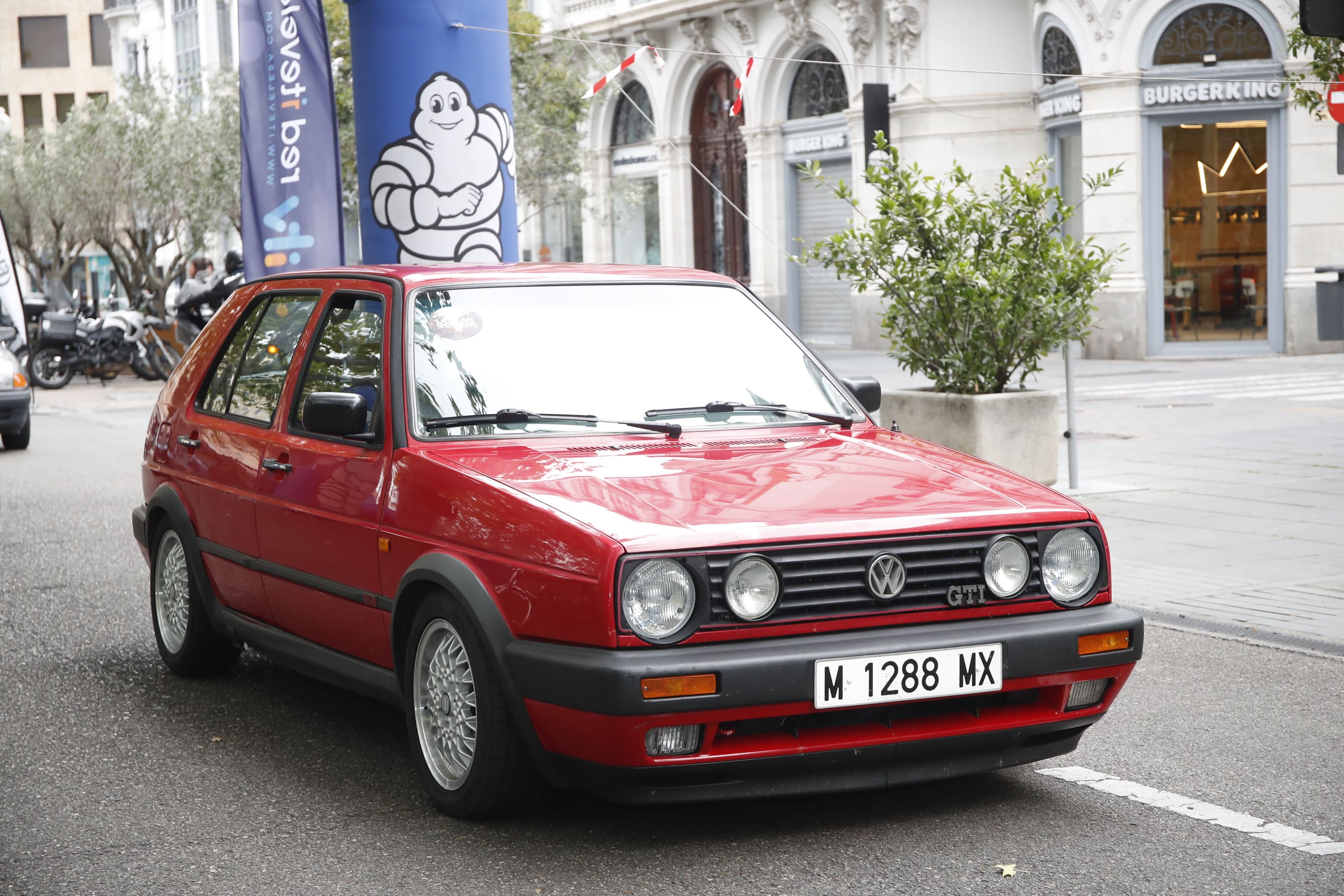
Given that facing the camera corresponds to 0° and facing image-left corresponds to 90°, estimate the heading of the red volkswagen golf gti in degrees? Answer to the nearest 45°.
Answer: approximately 315°

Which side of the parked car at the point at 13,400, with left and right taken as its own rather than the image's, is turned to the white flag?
back

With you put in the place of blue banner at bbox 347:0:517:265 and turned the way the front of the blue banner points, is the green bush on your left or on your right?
on your left

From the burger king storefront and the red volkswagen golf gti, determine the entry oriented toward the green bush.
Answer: the burger king storefront

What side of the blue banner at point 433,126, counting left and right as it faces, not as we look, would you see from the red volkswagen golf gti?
front

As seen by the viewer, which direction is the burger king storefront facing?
toward the camera

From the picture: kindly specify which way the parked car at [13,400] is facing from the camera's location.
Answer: facing the viewer

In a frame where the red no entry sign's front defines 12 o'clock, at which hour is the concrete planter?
The concrete planter is roughly at 1 o'clock from the red no entry sign.

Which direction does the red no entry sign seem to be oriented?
toward the camera

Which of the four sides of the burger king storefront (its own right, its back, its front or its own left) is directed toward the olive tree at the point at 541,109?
right

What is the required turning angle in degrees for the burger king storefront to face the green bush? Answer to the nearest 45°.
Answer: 0° — it already faces it

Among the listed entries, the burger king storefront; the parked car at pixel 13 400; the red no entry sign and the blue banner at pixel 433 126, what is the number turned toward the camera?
4

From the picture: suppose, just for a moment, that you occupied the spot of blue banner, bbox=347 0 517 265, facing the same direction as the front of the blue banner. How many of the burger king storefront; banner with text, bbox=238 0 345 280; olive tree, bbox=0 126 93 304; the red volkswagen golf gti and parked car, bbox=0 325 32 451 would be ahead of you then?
1

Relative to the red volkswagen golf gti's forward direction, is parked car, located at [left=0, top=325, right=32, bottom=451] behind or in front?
behind

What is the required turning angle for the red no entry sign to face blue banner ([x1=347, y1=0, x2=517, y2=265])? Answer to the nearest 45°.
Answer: approximately 45° to its right
